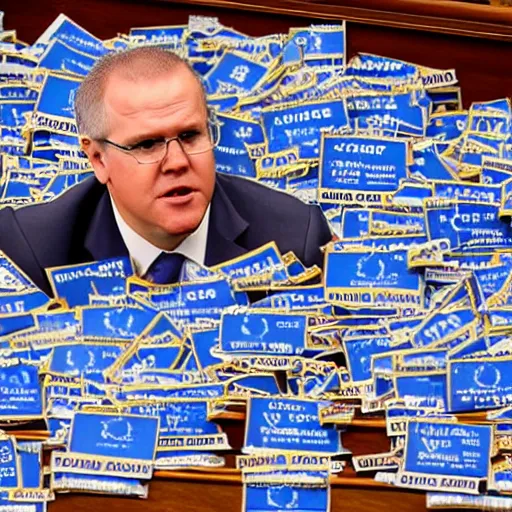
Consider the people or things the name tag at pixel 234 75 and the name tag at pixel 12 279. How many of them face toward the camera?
2

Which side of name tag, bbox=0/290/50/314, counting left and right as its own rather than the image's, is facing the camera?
front

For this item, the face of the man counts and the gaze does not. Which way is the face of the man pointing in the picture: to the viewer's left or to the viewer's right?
to the viewer's right

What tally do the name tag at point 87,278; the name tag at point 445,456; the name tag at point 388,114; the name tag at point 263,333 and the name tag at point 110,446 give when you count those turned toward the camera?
5

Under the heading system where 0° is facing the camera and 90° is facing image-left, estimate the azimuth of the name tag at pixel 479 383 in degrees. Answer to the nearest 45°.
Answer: approximately 0°

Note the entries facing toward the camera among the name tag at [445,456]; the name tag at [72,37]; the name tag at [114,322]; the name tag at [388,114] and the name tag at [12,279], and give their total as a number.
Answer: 5

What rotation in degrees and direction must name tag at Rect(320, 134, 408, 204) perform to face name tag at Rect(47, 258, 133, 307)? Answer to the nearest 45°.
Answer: approximately 90° to its right

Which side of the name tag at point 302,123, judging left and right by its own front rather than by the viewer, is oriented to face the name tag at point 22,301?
right

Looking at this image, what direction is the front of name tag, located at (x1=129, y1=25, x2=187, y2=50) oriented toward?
toward the camera

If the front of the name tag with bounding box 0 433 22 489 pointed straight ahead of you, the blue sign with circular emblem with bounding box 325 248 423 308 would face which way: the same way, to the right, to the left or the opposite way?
the same way

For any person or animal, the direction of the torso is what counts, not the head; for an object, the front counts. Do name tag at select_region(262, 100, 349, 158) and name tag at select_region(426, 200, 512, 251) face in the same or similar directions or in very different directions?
same or similar directions

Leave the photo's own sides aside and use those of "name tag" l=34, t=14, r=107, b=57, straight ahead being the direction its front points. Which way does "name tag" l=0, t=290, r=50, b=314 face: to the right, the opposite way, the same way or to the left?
the same way

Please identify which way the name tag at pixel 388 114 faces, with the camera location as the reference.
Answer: facing the viewer

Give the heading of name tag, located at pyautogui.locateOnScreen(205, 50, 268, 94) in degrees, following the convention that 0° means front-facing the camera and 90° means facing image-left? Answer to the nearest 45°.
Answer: approximately 0°

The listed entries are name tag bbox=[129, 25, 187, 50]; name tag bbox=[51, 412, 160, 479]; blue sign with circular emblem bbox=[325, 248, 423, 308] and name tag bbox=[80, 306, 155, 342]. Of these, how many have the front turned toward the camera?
4

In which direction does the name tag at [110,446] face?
toward the camera
